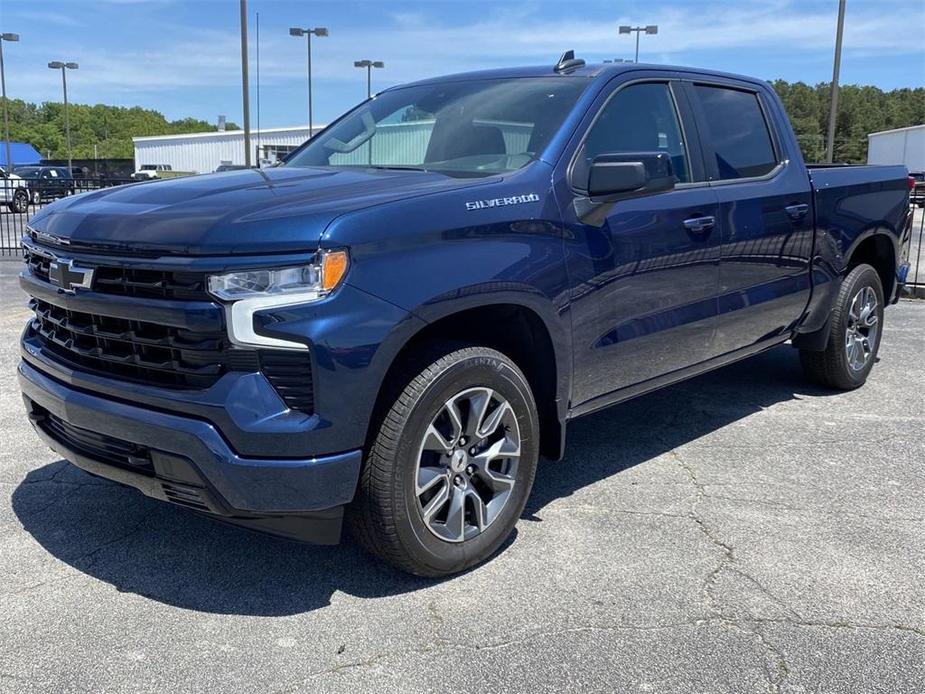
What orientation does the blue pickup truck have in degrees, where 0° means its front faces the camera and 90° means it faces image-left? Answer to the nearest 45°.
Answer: approximately 45°

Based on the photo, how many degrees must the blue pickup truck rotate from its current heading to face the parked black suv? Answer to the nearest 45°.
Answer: approximately 90° to its right
